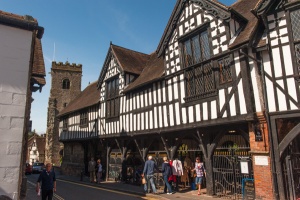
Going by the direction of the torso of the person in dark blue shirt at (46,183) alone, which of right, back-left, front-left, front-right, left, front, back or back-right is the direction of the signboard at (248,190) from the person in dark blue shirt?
left

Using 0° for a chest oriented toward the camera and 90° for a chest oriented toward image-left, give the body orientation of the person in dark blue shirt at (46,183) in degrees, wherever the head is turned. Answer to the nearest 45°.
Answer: approximately 0°

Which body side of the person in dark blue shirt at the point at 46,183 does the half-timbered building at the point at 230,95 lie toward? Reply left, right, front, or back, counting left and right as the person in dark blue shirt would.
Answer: left

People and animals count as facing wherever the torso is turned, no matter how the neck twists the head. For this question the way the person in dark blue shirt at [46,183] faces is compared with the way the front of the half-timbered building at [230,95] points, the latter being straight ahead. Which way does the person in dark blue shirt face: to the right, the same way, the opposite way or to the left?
to the left

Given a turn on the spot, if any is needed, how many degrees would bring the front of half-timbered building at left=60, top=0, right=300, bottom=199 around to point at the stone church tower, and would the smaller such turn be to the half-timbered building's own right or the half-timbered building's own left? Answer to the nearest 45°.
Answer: approximately 90° to the half-timbered building's own right

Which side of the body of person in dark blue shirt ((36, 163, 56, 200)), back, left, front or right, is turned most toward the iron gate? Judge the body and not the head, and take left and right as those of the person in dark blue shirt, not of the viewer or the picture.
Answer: left

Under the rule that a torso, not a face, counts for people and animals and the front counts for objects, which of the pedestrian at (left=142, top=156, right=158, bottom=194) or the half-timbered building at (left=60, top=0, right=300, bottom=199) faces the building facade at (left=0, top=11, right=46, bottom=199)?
the half-timbered building

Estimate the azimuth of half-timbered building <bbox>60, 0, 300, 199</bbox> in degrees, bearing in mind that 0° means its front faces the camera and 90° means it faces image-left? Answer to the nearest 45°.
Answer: approximately 45°

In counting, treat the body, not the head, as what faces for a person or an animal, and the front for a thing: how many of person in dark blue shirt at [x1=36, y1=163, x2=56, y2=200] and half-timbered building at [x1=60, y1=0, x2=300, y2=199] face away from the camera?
0

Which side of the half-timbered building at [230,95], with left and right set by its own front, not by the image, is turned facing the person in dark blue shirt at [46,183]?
front
